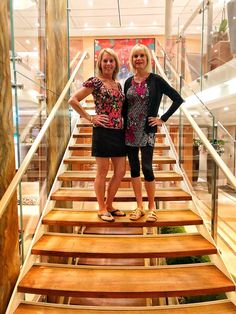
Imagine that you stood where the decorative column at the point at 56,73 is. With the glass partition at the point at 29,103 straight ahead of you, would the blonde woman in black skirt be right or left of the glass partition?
left

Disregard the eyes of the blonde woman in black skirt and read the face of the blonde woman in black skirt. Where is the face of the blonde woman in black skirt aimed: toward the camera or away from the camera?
toward the camera

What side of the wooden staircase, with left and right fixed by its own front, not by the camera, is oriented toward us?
front

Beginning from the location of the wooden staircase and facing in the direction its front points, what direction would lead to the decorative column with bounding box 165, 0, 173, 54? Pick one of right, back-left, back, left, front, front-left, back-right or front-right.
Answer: back

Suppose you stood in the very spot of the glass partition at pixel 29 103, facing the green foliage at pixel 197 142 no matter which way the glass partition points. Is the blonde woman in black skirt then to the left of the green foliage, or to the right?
right

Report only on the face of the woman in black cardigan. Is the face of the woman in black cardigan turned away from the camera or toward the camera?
toward the camera
